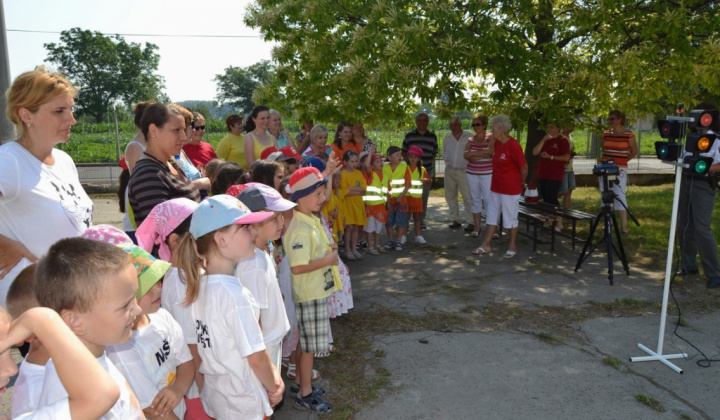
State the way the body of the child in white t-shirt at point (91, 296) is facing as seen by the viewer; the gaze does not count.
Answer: to the viewer's right

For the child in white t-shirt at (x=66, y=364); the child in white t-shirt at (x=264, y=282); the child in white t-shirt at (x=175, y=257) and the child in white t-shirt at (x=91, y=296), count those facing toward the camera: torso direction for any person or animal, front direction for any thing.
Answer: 0

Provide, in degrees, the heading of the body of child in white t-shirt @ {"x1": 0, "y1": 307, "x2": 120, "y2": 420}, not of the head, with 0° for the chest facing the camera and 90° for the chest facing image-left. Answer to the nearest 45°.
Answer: approximately 270°

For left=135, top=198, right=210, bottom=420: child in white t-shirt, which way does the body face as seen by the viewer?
to the viewer's right

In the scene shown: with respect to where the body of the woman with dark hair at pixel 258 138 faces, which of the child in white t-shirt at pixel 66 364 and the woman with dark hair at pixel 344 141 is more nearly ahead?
the child in white t-shirt

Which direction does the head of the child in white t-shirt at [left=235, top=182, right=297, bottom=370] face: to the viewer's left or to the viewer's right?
to the viewer's right

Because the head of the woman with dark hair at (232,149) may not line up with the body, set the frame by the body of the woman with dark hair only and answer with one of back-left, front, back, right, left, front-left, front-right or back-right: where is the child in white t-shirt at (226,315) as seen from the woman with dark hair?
front-right

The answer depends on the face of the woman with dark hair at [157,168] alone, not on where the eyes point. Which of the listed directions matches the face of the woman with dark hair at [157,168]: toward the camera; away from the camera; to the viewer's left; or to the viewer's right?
to the viewer's right

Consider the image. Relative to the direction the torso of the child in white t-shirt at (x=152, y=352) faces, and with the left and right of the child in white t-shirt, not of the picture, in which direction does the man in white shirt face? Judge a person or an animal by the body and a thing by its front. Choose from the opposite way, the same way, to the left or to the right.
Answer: to the right

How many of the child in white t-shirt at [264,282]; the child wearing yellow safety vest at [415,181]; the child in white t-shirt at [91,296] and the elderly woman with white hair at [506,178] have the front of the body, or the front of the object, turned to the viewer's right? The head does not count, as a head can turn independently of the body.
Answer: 2

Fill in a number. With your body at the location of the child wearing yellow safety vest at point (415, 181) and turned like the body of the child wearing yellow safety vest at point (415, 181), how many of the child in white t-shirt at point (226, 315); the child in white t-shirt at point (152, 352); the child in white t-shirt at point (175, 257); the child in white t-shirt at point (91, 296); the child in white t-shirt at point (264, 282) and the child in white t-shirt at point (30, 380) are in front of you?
6

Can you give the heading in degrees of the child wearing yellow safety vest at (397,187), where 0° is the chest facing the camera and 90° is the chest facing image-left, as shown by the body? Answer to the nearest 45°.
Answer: approximately 0°

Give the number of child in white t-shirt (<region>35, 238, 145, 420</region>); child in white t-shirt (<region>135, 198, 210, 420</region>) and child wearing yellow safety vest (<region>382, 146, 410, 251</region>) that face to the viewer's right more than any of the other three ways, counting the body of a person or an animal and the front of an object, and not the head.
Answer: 2

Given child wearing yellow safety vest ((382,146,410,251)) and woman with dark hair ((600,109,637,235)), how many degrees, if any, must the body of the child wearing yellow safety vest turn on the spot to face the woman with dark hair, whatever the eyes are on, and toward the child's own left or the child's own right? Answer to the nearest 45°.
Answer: approximately 90° to the child's own left

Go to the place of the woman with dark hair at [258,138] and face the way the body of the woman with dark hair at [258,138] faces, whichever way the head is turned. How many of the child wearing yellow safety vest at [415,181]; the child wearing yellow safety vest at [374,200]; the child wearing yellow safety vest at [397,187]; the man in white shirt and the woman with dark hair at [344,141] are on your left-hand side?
5

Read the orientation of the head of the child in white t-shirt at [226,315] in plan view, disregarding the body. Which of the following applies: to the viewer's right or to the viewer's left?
to the viewer's right

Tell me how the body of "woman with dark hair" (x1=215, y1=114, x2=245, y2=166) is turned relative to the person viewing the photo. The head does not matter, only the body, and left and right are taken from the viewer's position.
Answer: facing the viewer and to the right of the viewer

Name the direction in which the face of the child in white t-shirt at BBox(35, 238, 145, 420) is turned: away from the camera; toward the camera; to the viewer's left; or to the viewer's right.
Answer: to the viewer's right

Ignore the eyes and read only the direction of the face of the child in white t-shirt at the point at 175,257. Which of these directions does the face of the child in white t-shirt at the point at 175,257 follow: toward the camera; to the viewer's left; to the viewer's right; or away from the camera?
to the viewer's right

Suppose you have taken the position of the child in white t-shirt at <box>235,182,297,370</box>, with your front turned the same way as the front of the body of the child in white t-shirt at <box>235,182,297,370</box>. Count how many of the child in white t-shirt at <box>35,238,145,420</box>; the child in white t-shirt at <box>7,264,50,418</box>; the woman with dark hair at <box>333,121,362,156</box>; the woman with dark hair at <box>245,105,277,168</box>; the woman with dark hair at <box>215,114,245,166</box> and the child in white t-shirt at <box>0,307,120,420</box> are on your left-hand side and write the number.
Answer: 3
